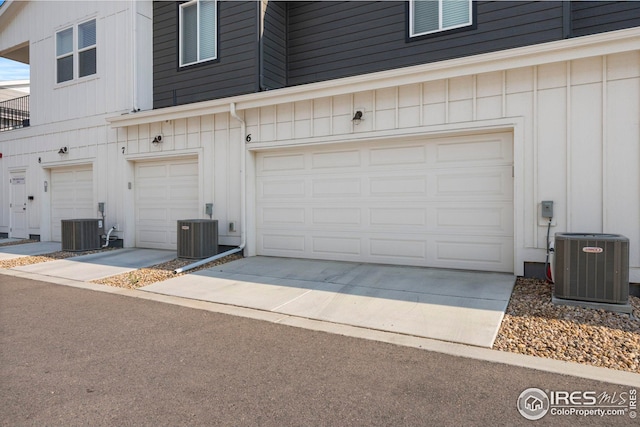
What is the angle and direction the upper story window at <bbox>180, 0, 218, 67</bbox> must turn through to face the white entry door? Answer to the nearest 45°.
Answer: approximately 90° to its right

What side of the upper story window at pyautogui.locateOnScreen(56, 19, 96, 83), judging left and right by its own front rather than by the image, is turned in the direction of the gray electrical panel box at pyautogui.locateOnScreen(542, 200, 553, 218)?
left

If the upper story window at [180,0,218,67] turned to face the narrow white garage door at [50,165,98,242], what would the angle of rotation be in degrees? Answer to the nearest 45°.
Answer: approximately 90° to its right

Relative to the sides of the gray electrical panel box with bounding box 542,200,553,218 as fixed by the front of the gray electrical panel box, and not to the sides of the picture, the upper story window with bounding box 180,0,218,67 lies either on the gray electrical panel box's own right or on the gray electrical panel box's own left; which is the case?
on the gray electrical panel box's own right

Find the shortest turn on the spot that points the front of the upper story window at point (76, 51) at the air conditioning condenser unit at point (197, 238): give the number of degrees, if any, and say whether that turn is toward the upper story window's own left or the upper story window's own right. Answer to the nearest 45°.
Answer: approximately 90° to the upper story window's own left

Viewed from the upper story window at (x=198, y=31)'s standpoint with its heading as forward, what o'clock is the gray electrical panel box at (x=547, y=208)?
The gray electrical panel box is roughly at 9 o'clock from the upper story window.

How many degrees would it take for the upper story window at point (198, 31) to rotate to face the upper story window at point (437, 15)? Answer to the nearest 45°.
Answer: approximately 90° to its left

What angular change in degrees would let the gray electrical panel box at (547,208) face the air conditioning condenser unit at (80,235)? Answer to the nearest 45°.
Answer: approximately 90° to its right
